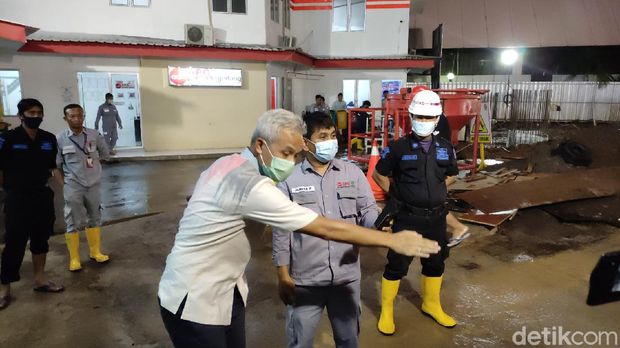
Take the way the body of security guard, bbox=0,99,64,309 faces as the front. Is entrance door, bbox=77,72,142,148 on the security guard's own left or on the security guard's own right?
on the security guard's own left

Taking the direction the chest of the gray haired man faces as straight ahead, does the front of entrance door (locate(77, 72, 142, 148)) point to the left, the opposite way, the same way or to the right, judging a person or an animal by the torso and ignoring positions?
to the right

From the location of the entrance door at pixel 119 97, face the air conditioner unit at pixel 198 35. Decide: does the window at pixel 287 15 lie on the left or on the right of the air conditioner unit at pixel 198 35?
left

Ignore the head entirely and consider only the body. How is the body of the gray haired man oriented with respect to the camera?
to the viewer's right

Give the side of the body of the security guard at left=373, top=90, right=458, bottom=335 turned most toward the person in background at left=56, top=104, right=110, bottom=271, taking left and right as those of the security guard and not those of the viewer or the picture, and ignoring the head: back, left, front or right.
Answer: right

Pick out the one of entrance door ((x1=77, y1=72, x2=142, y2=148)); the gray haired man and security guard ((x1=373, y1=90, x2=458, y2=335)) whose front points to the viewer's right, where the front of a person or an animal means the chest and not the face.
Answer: the gray haired man

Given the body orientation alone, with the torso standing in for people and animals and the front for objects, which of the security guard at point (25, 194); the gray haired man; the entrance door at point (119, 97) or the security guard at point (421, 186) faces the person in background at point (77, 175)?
the entrance door

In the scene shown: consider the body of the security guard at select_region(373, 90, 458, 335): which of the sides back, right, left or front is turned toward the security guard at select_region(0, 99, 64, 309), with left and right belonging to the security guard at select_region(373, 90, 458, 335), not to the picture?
right

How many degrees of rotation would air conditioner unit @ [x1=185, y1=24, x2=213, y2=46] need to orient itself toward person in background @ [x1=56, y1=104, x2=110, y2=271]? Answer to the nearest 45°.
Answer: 0° — it already faces them
